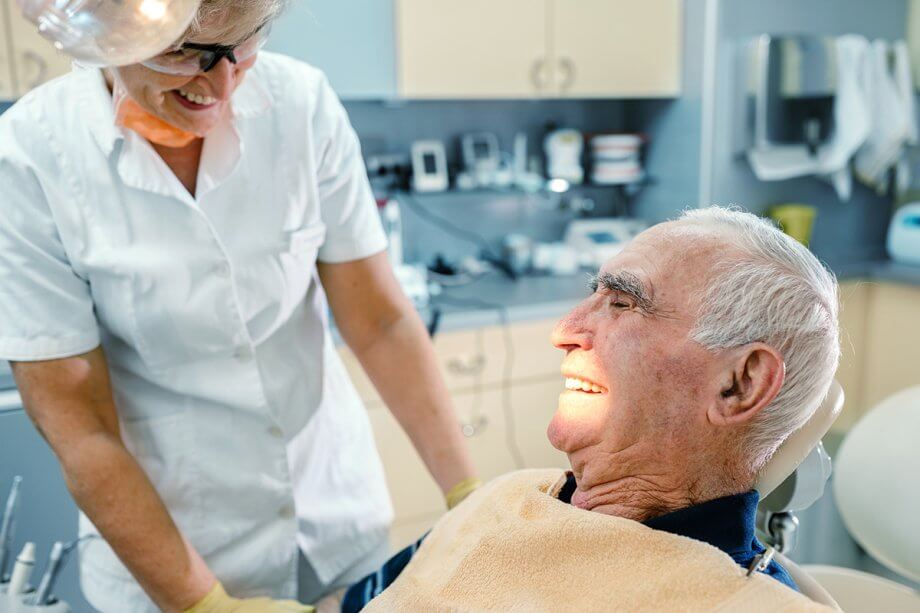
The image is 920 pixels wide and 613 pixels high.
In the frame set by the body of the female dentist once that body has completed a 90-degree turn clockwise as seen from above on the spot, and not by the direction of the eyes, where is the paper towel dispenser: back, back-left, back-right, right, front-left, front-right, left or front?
back

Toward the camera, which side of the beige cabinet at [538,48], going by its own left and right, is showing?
front

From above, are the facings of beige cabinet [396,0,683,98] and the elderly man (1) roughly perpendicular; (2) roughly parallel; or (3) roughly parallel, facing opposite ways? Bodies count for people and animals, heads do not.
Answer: roughly perpendicular

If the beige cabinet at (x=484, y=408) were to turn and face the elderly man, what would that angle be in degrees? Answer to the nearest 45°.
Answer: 0° — it already faces them

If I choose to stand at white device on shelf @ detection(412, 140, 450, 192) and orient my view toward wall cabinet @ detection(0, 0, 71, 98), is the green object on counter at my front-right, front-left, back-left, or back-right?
back-left

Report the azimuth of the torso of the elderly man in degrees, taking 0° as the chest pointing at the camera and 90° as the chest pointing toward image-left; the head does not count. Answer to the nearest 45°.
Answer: approximately 90°

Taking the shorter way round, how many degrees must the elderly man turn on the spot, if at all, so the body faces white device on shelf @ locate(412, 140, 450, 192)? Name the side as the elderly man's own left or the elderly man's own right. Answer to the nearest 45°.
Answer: approximately 90° to the elderly man's own right

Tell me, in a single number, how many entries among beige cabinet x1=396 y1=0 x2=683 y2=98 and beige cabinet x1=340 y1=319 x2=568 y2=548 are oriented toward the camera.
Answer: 2

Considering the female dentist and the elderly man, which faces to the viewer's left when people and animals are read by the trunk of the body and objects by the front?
the elderly man

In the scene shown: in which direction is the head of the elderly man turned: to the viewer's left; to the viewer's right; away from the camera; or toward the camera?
to the viewer's left

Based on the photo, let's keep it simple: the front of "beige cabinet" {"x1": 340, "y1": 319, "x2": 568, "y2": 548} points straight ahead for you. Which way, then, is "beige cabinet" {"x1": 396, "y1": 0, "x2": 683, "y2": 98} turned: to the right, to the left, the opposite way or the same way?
the same way

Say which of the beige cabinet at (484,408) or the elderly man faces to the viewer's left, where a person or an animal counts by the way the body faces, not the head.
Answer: the elderly man

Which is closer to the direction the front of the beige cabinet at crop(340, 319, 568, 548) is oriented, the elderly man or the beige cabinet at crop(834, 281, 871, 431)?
the elderly man

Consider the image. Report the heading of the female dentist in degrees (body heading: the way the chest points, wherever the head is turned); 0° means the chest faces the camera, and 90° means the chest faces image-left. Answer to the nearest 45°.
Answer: approximately 315°
